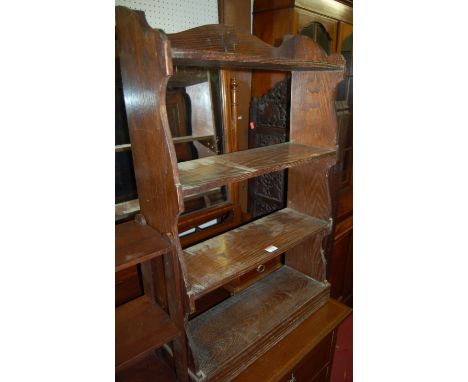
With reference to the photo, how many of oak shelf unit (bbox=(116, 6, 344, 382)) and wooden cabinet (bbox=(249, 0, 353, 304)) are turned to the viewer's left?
0

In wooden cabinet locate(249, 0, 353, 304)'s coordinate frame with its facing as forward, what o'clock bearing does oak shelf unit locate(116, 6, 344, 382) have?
The oak shelf unit is roughly at 2 o'clock from the wooden cabinet.
